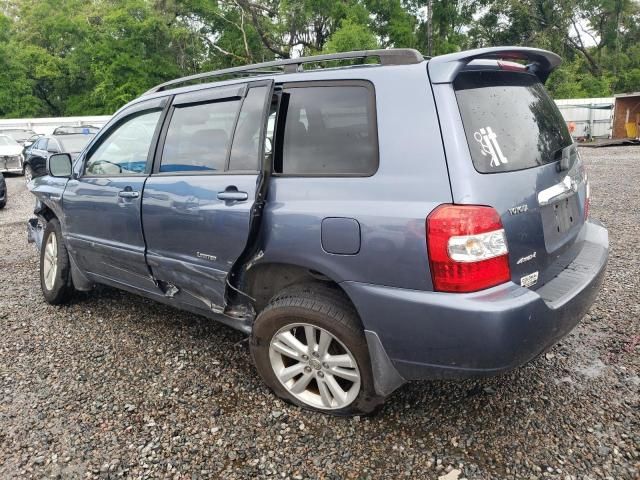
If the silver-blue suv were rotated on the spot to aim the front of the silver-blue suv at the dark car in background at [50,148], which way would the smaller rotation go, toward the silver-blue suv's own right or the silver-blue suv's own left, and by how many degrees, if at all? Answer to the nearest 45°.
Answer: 0° — it already faces it

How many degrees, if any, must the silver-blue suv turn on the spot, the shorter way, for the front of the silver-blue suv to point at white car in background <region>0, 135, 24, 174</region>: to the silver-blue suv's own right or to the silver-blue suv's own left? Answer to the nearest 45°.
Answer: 0° — it already faces it

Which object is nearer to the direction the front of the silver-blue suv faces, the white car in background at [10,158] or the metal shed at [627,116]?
the white car in background

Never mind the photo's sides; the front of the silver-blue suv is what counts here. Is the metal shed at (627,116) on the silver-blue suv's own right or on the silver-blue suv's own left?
on the silver-blue suv's own right

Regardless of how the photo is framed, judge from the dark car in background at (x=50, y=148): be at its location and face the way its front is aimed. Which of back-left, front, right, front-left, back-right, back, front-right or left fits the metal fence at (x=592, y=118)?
front-left

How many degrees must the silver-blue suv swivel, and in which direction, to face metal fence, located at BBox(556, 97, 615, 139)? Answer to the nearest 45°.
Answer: approximately 90° to its right

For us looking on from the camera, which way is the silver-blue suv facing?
facing away from the viewer and to the left of the viewer

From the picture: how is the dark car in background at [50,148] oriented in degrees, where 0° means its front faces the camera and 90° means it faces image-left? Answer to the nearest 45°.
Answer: approximately 315°
